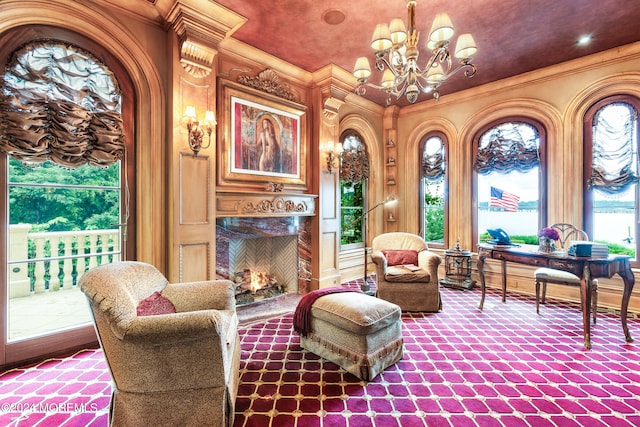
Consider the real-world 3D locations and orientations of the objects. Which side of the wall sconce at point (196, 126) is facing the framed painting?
left

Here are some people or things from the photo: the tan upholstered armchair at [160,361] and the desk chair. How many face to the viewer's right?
1

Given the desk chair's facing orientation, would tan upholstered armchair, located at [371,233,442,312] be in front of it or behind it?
in front

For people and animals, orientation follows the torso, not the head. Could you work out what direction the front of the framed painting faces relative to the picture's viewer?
facing the viewer and to the right of the viewer

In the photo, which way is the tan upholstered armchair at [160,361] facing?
to the viewer's right

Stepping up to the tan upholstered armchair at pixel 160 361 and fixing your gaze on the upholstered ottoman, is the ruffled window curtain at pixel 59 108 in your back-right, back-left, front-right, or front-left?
back-left

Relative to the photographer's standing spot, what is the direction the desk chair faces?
facing the viewer and to the left of the viewer

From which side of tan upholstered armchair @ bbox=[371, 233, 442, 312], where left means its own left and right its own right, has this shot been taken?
front

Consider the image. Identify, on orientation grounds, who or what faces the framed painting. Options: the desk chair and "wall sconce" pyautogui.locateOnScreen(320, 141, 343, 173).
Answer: the desk chair

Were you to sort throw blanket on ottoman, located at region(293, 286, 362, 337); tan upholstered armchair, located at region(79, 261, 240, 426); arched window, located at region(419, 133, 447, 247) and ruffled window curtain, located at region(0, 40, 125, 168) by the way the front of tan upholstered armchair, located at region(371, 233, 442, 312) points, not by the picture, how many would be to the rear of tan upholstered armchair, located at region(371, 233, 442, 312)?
1

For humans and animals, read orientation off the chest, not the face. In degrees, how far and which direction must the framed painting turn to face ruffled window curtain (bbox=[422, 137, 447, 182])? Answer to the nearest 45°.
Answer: approximately 45° to its left

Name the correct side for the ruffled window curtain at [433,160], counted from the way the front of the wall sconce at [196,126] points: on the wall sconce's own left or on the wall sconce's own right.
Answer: on the wall sconce's own left
